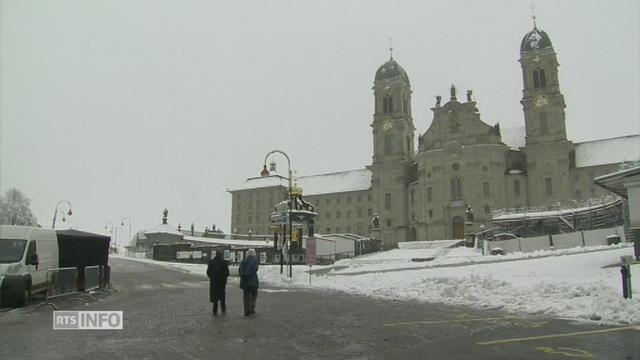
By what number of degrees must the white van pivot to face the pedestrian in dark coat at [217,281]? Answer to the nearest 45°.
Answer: approximately 90° to its left

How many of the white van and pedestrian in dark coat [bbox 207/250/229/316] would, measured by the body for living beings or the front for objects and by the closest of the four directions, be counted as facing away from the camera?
1

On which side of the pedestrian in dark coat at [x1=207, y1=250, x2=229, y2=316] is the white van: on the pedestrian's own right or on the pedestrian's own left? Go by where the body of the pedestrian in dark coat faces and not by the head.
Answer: on the pedestrian's own left

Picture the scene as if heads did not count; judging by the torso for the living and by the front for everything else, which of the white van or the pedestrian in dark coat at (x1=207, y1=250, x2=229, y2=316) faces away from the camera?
the pedestrian in dark coat

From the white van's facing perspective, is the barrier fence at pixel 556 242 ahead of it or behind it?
behind

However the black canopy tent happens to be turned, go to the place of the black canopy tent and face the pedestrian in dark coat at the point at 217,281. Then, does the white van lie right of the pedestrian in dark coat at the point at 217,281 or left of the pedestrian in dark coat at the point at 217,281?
right

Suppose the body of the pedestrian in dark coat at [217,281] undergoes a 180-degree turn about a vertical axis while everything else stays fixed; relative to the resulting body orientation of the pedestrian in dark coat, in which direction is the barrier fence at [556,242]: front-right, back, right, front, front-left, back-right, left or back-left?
back-left

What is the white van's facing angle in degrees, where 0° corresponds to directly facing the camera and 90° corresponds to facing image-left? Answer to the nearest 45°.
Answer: approximately 45°

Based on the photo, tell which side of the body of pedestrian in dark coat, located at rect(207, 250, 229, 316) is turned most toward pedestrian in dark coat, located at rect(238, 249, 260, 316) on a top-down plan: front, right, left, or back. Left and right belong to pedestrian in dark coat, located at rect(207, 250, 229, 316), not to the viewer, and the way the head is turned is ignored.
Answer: right

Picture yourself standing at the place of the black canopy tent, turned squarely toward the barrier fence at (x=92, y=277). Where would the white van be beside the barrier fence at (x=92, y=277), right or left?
right

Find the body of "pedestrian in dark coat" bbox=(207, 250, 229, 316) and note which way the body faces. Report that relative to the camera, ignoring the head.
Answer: away from the camera
